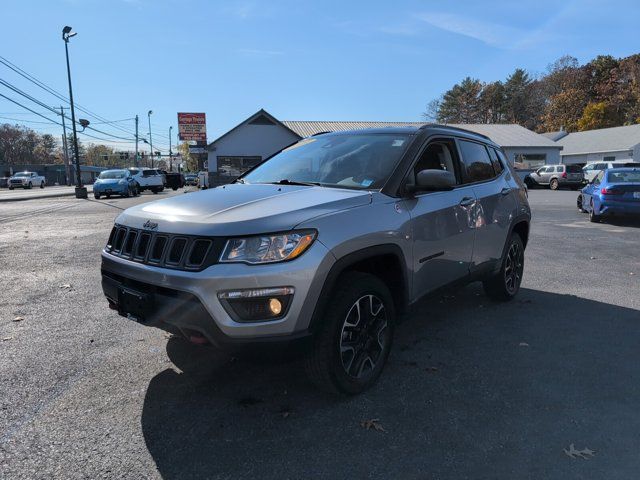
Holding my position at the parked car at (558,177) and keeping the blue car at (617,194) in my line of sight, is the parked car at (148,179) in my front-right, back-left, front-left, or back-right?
front-right

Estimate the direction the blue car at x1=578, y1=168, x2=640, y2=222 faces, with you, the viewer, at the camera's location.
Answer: facing away from the viewer and to the left of the viewer

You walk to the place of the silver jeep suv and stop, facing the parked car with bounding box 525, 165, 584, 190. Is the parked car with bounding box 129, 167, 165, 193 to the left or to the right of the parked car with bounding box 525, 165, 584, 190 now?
left

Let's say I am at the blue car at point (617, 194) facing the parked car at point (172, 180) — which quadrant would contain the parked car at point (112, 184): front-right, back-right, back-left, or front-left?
front-left

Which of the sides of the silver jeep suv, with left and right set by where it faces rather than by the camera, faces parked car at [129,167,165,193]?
right

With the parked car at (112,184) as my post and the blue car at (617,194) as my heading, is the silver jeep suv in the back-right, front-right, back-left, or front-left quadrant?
front-right

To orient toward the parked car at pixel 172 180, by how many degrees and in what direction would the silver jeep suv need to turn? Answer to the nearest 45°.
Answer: approximately 135° to its right

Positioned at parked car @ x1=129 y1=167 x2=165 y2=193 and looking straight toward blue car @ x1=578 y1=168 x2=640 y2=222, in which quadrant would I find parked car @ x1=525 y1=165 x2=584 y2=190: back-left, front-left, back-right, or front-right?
front-left

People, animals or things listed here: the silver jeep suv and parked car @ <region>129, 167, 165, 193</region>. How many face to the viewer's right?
0

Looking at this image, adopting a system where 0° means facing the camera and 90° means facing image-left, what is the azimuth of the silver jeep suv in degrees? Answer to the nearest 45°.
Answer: approximately 45°

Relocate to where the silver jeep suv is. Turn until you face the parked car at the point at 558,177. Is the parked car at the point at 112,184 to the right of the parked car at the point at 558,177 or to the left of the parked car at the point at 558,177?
left

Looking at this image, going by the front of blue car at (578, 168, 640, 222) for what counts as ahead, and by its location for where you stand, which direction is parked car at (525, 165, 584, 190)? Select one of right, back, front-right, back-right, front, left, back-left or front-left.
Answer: front-right

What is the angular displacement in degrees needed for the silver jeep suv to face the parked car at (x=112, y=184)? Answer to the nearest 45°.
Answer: approximately 90° to its right
